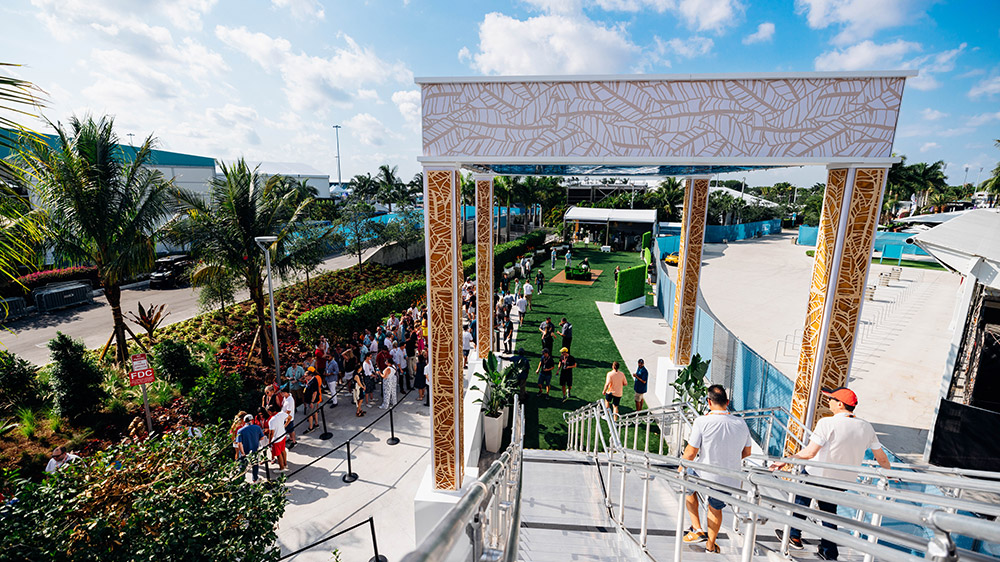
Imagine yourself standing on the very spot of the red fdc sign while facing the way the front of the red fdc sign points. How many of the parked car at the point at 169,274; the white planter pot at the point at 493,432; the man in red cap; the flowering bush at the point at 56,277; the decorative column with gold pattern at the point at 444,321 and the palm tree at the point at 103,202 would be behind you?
3

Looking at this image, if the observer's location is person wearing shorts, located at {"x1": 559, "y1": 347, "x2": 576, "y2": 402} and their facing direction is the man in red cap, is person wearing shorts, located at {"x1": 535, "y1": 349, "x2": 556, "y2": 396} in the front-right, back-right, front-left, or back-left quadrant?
back-right

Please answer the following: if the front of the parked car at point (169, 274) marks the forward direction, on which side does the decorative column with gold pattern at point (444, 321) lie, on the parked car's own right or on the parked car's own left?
on the parked car's own left

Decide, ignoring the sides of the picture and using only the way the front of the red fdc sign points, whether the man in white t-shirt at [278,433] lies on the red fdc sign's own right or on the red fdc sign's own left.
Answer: on the red fdc sign's own left

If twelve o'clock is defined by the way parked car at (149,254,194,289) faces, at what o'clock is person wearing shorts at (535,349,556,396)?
The person wearing shorts is roughly at 10 o'clock from the parked car.

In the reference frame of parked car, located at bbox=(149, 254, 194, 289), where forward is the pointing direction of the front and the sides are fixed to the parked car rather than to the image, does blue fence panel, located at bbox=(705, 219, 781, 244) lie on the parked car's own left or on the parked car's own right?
on the parked car's own left

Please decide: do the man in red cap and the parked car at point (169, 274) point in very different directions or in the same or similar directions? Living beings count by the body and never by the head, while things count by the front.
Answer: very different directions

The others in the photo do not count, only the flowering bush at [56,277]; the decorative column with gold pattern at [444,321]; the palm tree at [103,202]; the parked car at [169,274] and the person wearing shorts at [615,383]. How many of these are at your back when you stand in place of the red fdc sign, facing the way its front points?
3

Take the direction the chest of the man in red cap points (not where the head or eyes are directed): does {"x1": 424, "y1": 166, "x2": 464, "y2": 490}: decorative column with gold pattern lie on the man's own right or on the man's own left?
on the man's own left
